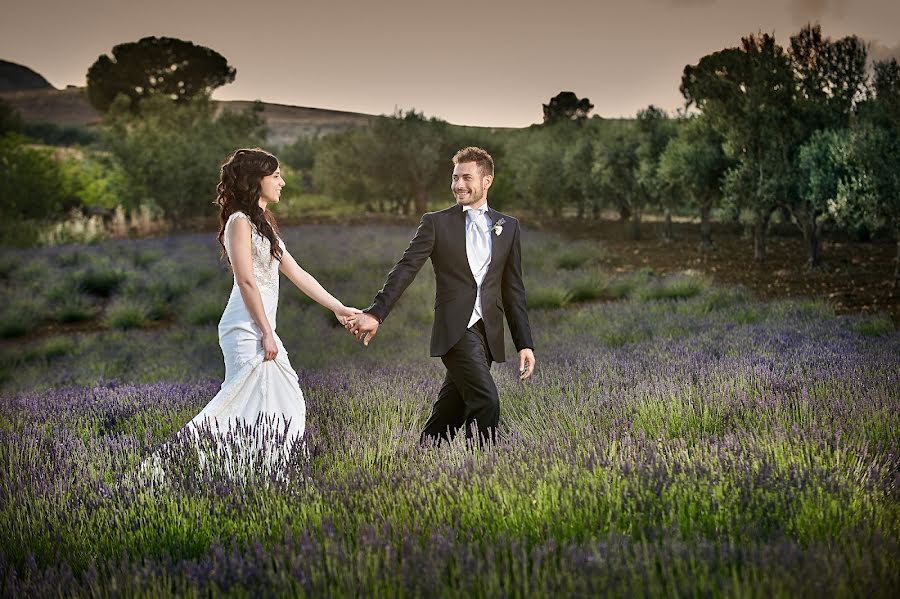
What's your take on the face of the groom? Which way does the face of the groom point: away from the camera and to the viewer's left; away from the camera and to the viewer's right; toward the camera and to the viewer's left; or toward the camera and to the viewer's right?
toward the camera and to the viewer's left

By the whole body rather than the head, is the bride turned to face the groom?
yes

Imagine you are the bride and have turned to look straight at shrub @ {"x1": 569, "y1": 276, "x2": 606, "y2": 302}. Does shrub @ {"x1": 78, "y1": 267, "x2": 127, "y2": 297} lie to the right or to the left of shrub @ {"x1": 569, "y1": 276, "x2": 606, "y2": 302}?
left

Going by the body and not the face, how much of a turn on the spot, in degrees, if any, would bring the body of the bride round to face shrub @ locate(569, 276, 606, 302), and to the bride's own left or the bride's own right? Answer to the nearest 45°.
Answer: approximately 45° to the bride's own left

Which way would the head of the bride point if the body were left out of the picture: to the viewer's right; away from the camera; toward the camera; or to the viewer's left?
to the viewer's right

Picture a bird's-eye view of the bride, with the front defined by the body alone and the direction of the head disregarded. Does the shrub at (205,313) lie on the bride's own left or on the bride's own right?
on the bride's own left

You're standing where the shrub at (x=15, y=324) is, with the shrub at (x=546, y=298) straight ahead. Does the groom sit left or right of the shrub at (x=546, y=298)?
right

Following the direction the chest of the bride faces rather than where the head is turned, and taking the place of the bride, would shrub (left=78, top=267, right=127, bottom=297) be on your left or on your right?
on your left

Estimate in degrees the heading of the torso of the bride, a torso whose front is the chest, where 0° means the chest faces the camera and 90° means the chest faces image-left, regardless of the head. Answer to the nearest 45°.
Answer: approximately 270°

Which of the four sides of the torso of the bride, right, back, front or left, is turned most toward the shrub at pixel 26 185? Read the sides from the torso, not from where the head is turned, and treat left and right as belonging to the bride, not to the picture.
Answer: left
